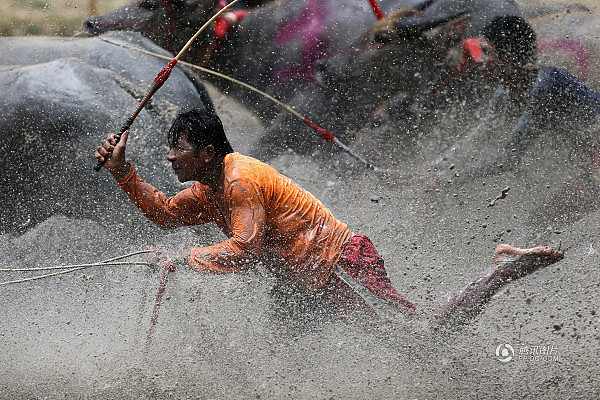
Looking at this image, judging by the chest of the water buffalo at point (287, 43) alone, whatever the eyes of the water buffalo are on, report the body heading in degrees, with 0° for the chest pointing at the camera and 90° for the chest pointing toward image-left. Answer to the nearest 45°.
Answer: approximately 90°

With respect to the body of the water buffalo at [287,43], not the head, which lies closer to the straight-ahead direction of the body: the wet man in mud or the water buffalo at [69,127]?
the water buffalo

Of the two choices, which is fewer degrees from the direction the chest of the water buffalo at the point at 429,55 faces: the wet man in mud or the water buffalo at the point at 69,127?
the water buffalo

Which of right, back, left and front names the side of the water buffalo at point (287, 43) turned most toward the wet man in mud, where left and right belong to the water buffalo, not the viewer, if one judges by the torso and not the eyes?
left

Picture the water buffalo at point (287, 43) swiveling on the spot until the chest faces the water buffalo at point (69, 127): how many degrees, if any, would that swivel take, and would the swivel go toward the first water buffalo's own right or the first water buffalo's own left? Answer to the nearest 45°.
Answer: approximately 45° to the first water buffalo's own left

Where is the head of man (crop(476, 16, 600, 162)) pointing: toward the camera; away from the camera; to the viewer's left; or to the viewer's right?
to the viewer's left

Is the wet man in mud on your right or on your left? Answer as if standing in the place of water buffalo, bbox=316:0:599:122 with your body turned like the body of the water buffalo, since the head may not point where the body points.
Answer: on your left

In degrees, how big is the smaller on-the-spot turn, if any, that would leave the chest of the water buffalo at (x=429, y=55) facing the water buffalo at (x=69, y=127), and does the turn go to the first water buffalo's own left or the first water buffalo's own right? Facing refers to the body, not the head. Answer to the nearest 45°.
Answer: approximately 45° to the first water buffalo's own left

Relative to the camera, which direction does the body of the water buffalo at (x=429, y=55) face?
to the viewer's left

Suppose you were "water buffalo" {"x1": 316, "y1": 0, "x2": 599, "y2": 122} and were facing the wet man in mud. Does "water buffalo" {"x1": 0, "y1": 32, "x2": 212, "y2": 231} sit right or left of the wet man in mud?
right
